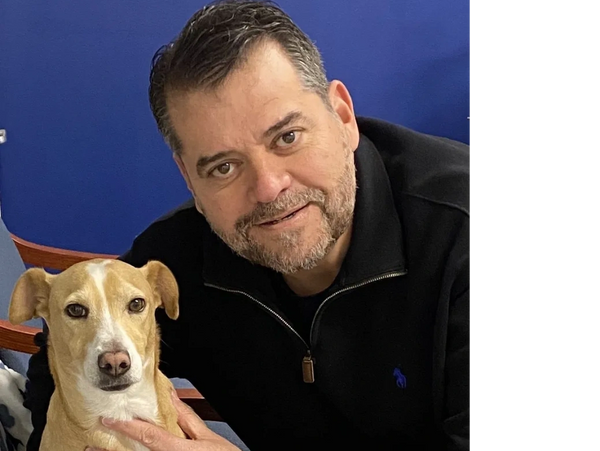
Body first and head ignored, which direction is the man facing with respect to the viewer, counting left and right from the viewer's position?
facing the viewer
